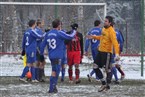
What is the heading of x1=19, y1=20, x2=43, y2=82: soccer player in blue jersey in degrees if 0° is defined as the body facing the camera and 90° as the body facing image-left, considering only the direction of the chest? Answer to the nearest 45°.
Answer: approximately 225°

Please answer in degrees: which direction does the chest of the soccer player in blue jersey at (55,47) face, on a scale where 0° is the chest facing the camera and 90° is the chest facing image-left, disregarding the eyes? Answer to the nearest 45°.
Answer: approximately 225°

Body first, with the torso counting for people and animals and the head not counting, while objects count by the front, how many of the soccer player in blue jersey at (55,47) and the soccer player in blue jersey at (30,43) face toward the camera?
0

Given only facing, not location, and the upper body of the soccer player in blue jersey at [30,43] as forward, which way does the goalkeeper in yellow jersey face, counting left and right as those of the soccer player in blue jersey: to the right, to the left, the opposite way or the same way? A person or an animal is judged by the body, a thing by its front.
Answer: the opposite way

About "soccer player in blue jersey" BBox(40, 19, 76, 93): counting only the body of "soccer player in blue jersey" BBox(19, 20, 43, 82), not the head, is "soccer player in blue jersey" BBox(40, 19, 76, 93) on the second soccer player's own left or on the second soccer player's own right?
on the second soccer player's own right

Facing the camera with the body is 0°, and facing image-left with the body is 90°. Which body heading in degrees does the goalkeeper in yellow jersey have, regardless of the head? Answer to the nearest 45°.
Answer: approximately 45°

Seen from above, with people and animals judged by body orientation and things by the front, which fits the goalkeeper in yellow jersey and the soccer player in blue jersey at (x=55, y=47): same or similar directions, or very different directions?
very different directions

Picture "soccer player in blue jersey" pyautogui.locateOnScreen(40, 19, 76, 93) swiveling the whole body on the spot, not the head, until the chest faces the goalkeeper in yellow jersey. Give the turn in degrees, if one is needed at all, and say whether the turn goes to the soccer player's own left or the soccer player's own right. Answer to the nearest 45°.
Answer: approximately 45° to the soccer player's own right

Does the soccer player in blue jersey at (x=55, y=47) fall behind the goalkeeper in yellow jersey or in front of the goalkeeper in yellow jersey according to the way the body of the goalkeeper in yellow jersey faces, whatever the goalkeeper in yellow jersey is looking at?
in front

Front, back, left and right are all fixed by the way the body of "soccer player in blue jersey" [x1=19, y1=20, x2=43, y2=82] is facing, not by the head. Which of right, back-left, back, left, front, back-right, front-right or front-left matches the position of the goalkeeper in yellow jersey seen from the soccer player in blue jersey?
right
